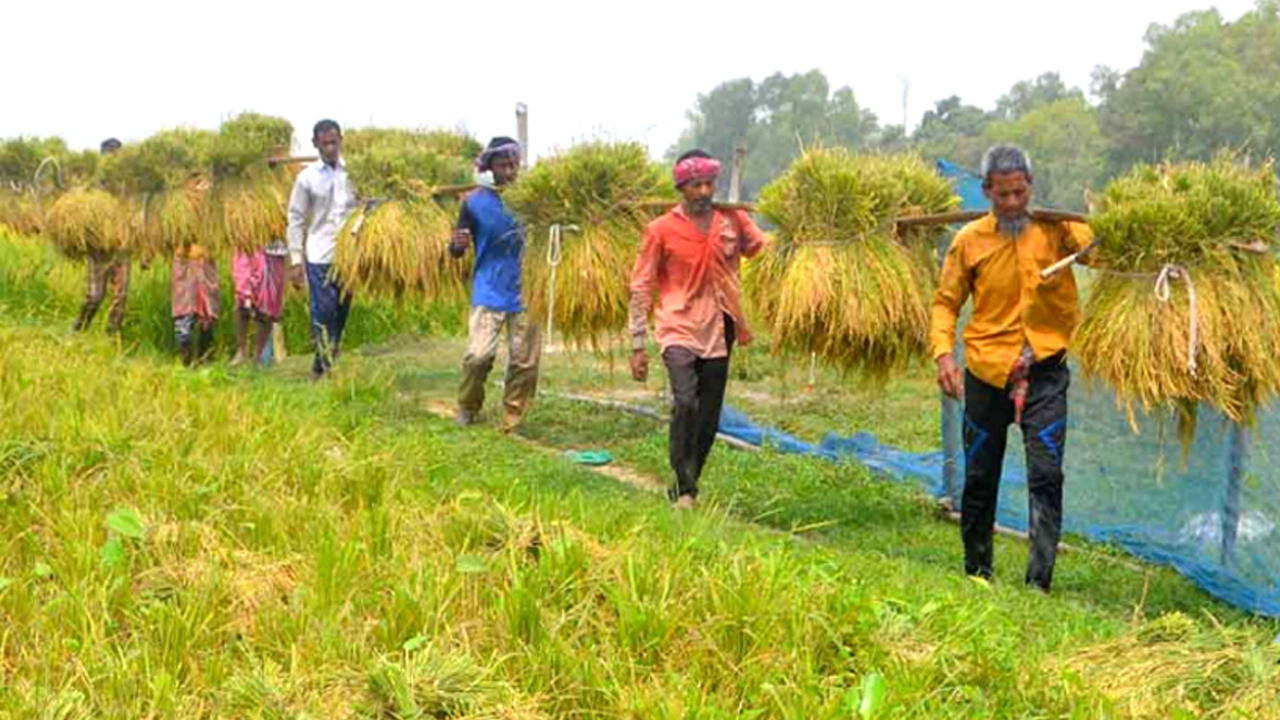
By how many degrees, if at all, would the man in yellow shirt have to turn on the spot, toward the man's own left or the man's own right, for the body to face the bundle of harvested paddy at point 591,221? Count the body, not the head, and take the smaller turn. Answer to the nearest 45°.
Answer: approximately 135° to the man's own right

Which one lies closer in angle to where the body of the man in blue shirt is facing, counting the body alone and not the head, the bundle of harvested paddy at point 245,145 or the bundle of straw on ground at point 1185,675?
the bundle of straw on ground

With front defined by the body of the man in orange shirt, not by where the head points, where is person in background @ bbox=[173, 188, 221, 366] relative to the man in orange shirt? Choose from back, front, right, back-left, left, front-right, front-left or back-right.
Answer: back-right

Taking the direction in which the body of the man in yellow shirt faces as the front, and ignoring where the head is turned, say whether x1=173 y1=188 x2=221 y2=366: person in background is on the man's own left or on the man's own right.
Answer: on the man's own right

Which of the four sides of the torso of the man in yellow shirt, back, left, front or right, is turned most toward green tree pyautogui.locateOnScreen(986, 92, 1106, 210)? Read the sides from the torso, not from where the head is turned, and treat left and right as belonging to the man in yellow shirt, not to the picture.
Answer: back

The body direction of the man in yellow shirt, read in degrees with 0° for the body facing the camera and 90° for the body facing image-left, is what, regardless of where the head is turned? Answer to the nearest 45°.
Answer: approximately 0°

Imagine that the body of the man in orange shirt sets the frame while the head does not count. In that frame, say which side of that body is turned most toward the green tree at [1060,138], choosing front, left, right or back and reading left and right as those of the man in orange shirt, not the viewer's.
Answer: back

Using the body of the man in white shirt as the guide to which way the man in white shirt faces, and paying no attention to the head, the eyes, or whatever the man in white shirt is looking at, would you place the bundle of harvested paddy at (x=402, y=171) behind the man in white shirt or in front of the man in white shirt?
in front

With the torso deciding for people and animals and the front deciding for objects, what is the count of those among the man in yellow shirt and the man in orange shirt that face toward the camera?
2

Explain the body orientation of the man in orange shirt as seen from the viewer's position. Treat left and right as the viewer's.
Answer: facing the viewer
